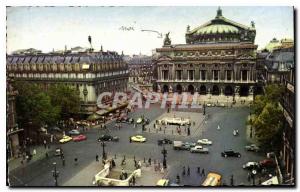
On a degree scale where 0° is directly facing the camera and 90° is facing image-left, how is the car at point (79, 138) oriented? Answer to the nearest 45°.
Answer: approximately 90°

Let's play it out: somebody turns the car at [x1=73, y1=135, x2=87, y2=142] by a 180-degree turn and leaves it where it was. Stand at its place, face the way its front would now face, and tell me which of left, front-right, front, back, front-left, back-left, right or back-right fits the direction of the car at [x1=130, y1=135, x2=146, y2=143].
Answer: front

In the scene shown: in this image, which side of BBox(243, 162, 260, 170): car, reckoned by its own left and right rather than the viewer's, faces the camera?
left

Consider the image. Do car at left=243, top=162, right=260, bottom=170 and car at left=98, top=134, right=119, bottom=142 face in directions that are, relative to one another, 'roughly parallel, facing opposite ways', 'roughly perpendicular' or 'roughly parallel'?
roughly parallel, facing opposite ways

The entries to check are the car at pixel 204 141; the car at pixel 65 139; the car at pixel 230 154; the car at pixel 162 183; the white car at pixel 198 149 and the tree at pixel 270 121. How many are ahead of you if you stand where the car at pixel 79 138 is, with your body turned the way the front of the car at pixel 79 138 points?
1

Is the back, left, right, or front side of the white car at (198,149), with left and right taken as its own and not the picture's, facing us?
right

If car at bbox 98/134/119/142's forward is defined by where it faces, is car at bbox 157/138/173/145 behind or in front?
in front

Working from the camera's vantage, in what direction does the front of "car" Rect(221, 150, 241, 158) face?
facing to the right of the viewer
